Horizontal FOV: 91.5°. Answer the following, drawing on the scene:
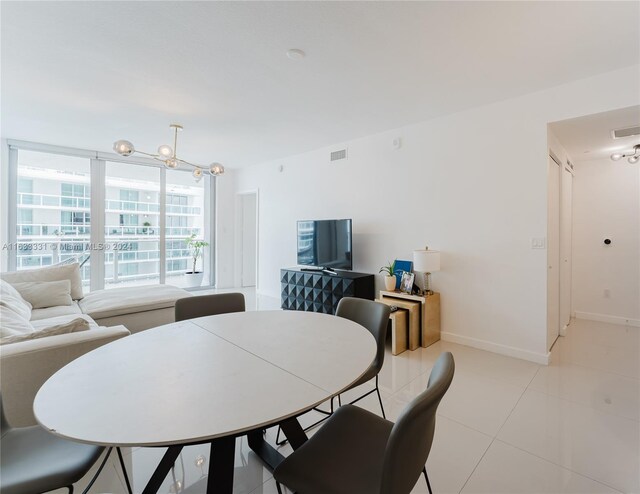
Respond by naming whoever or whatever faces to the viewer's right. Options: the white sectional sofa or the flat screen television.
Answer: the white sectional sofa

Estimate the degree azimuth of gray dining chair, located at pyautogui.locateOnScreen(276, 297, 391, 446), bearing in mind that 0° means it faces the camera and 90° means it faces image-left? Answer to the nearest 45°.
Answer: approximately 45°

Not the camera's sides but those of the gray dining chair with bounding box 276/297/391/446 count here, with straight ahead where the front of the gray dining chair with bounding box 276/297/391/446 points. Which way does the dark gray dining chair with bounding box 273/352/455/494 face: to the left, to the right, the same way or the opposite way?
to the right

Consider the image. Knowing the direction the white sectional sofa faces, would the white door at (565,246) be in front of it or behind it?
in front

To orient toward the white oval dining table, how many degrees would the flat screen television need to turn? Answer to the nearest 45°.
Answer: approximately 45° to its left

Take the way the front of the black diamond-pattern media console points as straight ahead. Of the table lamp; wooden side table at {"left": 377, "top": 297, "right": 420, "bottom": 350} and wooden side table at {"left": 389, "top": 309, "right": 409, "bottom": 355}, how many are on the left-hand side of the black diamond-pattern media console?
3

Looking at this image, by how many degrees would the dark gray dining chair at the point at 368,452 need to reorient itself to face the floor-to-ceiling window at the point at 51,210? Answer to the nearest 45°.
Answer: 0° — it already faces it

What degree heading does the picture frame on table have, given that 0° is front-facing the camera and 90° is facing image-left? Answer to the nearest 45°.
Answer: approximately 45°

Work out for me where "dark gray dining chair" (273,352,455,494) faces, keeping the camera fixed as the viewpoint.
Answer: facing away from the viewer and to the left of the viewer

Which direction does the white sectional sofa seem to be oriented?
to the viewer's right
